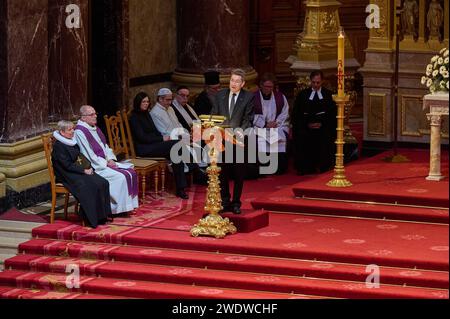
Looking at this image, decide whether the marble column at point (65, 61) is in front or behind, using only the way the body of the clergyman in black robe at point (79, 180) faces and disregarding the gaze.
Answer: behind

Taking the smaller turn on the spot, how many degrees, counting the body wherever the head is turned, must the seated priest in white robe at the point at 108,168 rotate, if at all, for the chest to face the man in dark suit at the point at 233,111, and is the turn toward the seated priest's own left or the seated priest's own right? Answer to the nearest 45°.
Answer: approximately 45° to the seated priest's own left

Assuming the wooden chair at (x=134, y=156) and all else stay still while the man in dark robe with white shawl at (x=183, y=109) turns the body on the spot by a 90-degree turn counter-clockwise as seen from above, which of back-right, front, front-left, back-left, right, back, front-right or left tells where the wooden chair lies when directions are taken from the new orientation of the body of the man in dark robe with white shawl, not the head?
back

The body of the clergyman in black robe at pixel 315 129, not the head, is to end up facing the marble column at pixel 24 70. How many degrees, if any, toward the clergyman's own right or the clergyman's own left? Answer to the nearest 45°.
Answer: approximately 45° to the clergyman's own right

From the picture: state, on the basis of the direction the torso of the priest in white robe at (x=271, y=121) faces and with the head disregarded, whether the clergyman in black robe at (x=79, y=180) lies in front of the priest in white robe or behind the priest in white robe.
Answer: in front

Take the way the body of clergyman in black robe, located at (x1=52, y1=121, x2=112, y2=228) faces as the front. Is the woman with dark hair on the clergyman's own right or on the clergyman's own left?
on the clergyman's own left

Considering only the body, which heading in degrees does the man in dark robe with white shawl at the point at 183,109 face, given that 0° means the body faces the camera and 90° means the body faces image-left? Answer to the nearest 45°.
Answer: approximately 315°

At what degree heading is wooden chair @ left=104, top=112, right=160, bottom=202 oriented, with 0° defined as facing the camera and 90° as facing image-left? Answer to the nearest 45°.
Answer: approximately 315°

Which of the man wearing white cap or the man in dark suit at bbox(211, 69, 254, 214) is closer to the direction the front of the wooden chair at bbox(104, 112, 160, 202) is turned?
the man in dark suit

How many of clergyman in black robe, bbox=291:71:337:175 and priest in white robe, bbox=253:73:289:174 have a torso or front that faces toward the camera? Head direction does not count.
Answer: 2

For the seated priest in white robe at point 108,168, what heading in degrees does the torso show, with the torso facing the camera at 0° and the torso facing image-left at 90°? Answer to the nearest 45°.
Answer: approximately 315°
